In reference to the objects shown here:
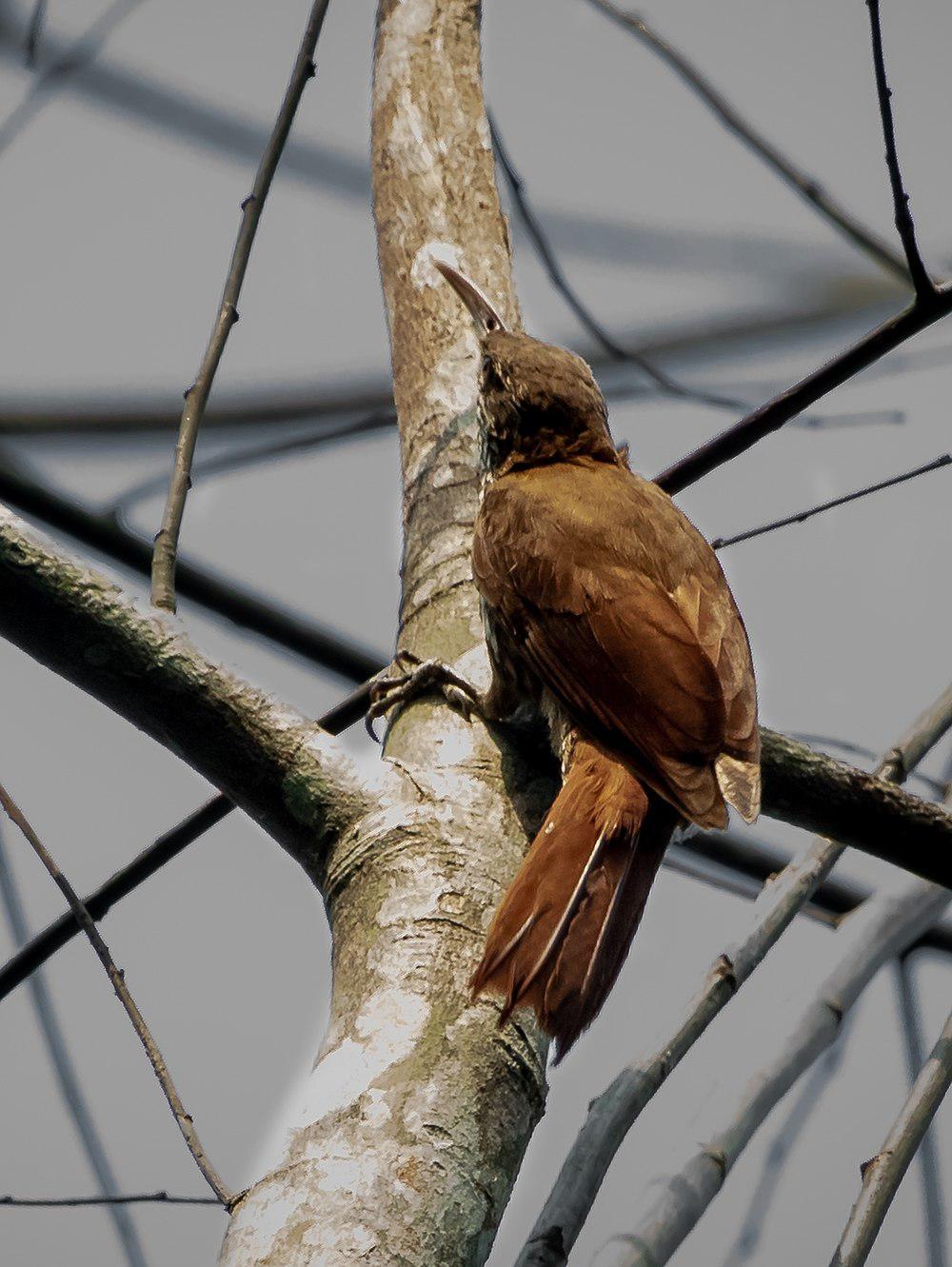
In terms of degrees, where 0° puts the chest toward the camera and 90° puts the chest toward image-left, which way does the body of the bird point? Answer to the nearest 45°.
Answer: approximately 135°

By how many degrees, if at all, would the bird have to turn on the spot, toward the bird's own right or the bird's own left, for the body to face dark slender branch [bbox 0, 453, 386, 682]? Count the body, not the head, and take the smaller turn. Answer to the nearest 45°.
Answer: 0° — it already faces it
